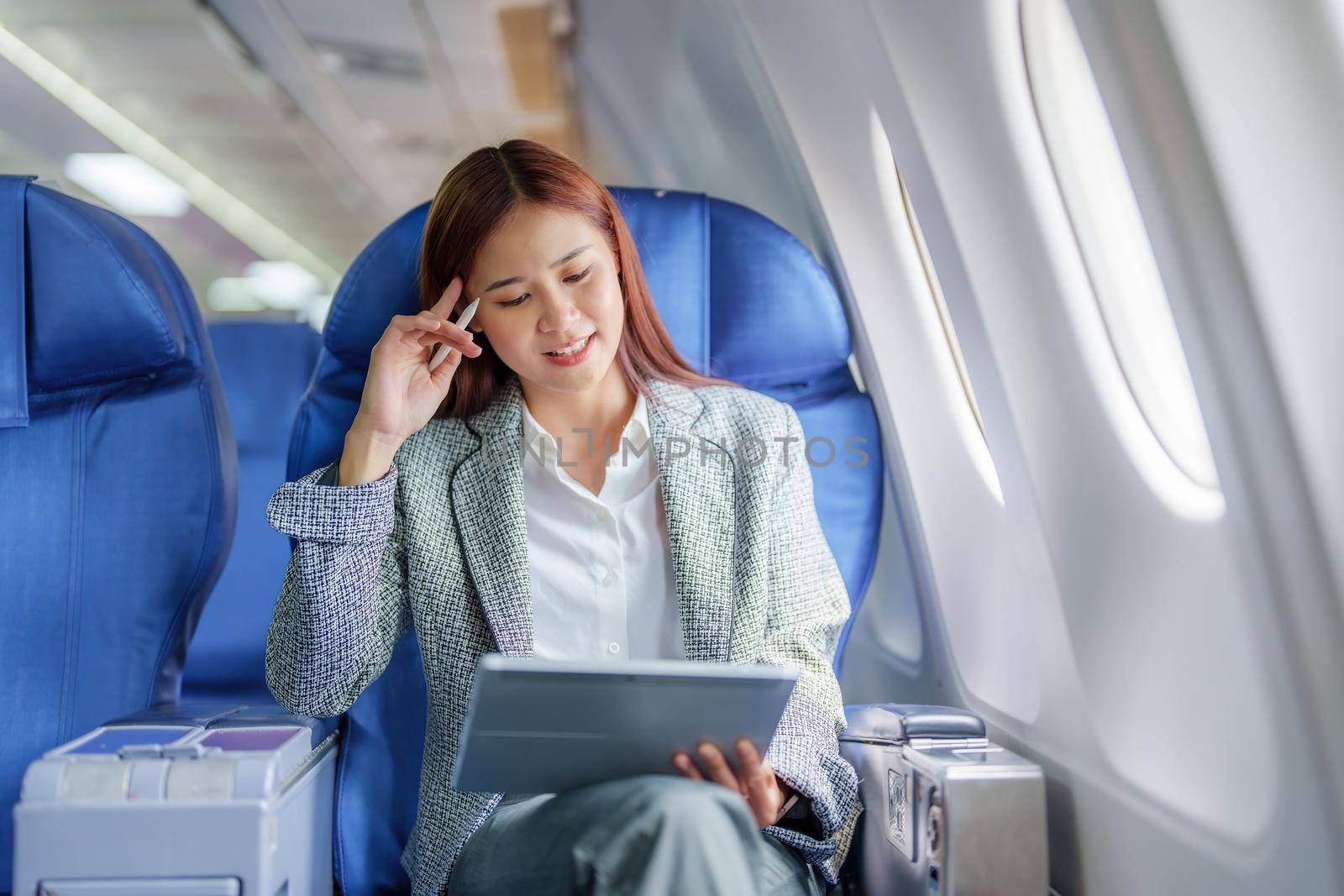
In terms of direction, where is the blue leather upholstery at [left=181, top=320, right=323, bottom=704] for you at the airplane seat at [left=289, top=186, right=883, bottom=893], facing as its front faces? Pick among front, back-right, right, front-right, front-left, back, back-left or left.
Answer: back-right

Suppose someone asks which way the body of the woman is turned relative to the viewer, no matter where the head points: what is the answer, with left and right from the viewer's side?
facing the viewer

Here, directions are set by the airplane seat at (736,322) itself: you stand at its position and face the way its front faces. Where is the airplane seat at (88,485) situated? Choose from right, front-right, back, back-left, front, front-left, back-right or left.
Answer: right

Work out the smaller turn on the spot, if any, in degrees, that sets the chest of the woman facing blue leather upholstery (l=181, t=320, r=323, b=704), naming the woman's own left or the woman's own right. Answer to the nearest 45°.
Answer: approximately 135° to the woman's own right

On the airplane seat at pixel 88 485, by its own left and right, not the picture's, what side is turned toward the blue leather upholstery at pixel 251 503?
back

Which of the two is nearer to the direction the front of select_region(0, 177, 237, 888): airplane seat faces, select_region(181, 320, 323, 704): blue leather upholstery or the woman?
the woman

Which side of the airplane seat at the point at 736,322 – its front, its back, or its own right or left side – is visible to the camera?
front

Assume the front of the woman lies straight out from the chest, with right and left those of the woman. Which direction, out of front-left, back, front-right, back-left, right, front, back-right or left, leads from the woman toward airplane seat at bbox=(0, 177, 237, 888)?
right

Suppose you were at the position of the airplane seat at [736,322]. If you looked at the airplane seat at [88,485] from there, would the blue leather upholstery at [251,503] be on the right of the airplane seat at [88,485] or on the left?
right

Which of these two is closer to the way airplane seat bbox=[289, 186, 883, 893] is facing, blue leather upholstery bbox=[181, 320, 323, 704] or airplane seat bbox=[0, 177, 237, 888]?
the airplane seat
